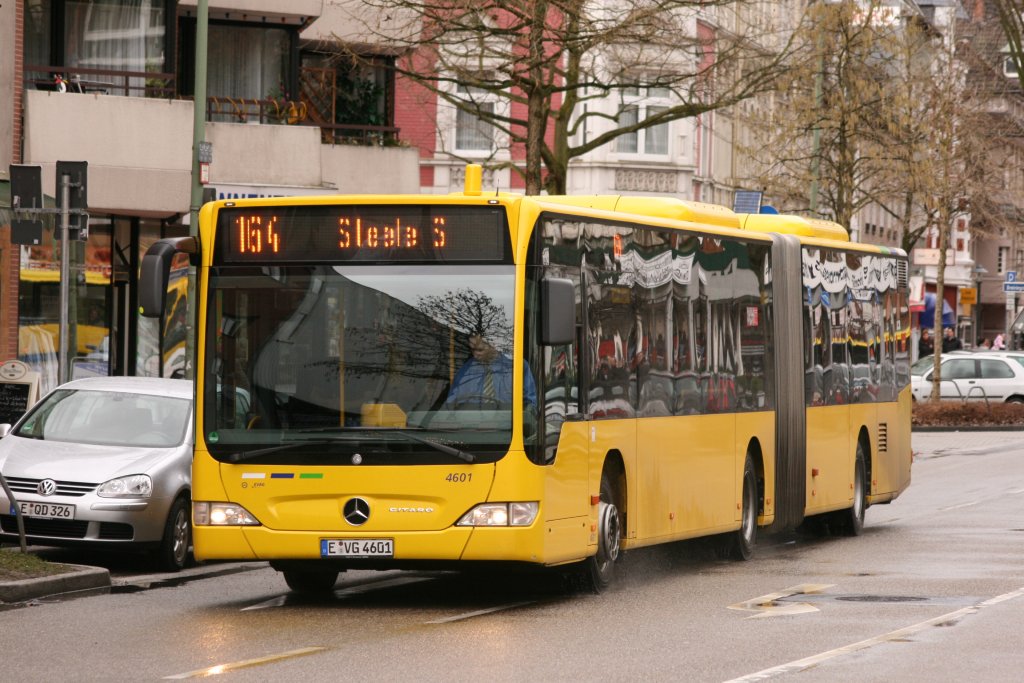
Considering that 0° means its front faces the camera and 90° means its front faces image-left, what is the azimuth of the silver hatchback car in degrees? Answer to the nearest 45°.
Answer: approximately 45°

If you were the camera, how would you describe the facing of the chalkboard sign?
facing the viewer

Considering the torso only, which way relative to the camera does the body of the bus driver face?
toward the camera

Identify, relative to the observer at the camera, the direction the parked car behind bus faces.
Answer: facing to the left of the viewer

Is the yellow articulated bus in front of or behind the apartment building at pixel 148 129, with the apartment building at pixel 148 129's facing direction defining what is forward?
in front

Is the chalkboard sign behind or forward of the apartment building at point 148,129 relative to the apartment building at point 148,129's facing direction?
forward

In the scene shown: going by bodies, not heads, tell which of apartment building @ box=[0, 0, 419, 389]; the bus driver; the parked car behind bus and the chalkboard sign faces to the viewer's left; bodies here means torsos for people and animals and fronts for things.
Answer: the parked car behind bus

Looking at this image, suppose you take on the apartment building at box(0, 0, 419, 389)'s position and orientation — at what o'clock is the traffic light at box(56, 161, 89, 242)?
The traffic light is roughly at 12 o'clock from the apartment building.

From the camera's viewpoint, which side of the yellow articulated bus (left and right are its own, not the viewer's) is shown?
front

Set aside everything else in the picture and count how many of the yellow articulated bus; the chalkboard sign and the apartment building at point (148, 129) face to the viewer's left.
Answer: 0
